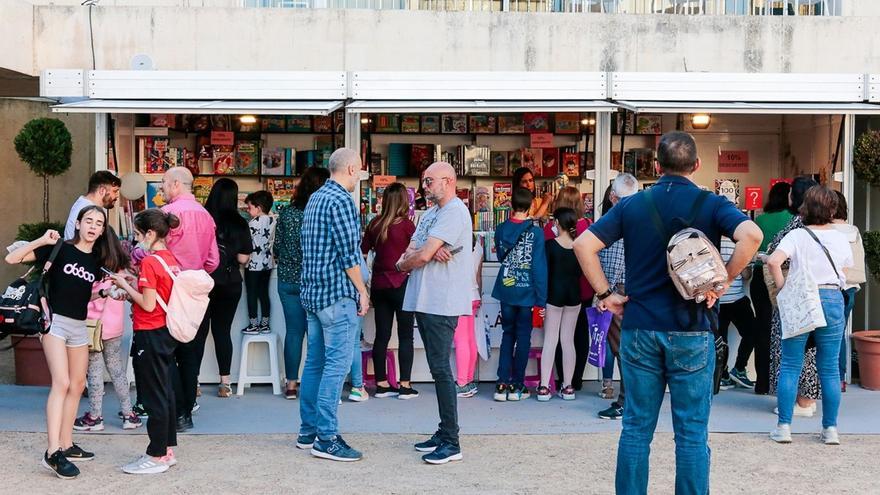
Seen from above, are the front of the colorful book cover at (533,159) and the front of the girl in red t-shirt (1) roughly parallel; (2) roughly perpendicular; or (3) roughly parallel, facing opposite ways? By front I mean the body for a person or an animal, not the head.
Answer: roughly perpendicular

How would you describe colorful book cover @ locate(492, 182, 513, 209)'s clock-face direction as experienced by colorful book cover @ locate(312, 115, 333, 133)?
colorful book cover @ locate(492, 182, 513, 209) is roughly at 9 o'clock from colorful book cover @ locate(312, 115, 333, 133).

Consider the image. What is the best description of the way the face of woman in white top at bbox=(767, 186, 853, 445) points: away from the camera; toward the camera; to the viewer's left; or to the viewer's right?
away from the camera

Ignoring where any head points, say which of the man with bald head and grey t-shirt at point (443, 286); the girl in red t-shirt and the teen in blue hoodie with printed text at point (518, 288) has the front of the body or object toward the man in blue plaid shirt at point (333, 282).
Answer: the man with bald head and grey t-shirt

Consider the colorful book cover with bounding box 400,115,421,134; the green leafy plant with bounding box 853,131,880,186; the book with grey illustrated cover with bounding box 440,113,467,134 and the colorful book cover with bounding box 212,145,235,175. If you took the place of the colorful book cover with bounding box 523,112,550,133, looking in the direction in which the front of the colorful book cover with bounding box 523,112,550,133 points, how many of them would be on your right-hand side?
3

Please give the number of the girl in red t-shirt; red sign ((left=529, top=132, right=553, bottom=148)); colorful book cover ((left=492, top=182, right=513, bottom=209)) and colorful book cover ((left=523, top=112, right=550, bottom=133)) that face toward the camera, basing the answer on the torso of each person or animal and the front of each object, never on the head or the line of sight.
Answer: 3

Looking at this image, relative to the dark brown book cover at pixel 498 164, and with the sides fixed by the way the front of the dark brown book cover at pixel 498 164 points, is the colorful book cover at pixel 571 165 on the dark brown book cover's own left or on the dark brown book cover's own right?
on the dark brown book cover's own left

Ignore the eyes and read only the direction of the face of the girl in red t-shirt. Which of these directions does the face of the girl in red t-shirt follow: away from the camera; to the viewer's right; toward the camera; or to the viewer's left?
to the viewer's left

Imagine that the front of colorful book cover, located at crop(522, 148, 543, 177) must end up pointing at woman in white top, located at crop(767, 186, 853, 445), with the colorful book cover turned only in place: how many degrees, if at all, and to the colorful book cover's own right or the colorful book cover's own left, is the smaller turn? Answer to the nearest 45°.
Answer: approximately 45° to the colorful book cover's own left

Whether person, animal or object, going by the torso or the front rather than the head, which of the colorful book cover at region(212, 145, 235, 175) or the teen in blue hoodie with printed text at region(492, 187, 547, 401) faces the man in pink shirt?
the colorful book cover
